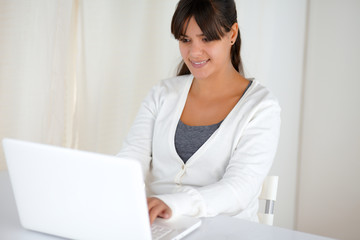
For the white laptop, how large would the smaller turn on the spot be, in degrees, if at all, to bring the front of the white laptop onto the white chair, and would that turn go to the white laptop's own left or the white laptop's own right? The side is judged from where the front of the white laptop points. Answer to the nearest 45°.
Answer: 0° — it already faces it

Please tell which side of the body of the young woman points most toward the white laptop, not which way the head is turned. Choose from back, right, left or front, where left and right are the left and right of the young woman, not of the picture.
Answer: front

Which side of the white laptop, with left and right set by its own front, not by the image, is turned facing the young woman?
front

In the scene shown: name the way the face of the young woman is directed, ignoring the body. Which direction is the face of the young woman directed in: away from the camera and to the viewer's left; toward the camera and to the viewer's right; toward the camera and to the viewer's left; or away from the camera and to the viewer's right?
toward the camera and to the viewer's left

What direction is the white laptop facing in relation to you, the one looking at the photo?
facing away from the viewer and to the right of the viewer

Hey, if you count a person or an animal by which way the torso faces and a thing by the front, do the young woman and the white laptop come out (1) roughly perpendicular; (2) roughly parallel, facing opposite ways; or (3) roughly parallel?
roughly parallel, facing opposite ways
